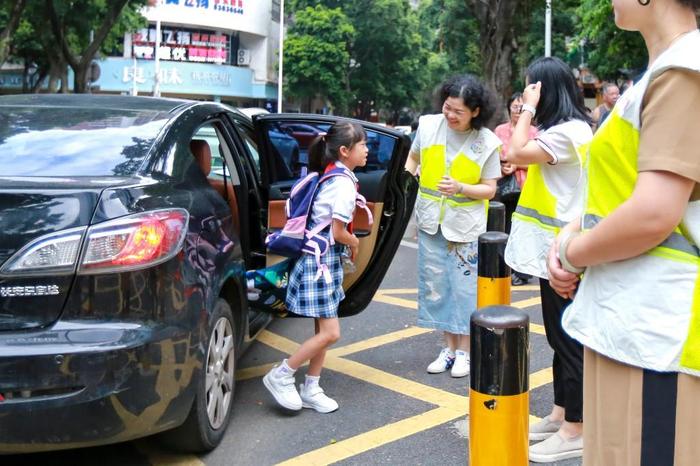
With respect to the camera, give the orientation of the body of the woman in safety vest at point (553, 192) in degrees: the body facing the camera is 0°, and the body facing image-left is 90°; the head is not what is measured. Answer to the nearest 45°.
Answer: approximately 90°

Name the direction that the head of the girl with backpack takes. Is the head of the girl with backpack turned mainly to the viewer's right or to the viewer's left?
to the viewer's right

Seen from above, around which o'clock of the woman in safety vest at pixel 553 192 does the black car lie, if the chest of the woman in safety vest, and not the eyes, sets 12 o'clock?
The black car is roughly at 11 o'clock from the woman in safety vest.

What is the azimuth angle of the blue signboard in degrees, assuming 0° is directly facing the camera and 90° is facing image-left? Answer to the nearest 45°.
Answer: approximately 0°

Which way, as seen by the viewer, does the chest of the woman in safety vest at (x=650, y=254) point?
to the viewer's left

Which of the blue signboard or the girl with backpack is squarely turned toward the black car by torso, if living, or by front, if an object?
the blue signboard

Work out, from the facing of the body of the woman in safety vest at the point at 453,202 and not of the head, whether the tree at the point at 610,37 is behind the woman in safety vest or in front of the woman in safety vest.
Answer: behind

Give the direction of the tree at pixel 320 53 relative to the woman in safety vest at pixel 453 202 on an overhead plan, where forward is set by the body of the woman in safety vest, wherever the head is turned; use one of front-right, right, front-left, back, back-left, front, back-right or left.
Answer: back-right

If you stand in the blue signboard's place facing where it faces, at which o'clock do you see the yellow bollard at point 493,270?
The yellow bollard is roughly at 12 o'clock from the blue signboard.

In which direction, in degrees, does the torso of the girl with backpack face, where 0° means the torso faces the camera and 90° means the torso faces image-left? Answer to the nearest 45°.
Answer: approximately 270°

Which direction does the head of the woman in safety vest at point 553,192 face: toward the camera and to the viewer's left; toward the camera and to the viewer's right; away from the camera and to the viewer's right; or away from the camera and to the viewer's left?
away from the camera and to the viewer's left

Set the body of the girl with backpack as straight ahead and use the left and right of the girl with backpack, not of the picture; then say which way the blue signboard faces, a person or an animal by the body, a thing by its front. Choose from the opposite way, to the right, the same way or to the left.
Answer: to the right
